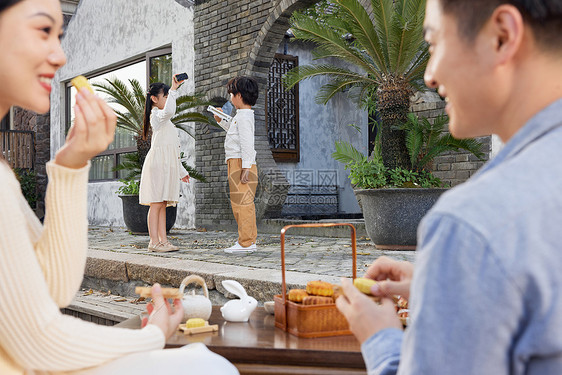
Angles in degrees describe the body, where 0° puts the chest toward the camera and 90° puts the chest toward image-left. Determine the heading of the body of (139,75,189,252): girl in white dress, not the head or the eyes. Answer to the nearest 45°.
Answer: approximately 270°

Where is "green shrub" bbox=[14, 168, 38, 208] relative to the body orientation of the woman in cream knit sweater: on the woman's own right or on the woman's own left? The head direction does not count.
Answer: on the woman's own left

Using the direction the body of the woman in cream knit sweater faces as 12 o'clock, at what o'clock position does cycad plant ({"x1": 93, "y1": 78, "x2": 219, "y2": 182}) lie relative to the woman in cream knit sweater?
The cycad plant is roughly at 9 o'clock from the woman in cream knit sweater.

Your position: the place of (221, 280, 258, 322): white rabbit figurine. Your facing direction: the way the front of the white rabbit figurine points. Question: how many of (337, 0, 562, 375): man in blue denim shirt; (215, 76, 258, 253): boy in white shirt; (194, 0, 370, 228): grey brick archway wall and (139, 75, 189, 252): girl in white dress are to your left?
3

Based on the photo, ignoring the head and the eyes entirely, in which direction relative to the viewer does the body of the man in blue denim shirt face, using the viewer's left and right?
facing away from the viewer and to the left of the viewer

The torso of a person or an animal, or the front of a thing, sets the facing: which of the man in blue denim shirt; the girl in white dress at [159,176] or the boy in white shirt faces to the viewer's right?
the girl in white dress

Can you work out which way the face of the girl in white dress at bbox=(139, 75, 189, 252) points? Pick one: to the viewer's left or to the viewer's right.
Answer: to the viewer's right

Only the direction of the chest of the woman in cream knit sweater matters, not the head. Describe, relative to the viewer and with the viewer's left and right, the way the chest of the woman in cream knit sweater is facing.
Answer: facing to the right of the viewer

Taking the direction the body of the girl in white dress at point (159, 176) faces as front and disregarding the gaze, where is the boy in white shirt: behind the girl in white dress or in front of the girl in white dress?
in front

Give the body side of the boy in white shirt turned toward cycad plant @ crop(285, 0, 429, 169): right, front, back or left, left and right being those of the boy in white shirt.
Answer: back

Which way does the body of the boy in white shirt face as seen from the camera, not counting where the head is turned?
to the viewer's left

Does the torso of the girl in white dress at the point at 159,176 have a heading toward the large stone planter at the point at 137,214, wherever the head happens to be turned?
no

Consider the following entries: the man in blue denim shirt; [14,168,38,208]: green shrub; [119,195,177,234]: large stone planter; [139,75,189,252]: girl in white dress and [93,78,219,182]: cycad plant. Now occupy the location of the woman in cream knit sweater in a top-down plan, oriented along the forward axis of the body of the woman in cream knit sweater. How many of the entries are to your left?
4
